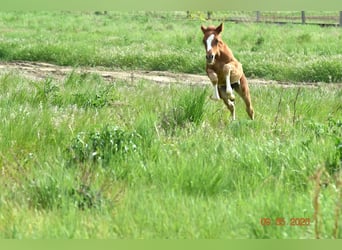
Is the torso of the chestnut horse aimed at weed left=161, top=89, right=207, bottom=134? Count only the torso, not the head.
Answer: no

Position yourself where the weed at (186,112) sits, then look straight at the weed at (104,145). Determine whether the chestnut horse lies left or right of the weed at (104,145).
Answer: left

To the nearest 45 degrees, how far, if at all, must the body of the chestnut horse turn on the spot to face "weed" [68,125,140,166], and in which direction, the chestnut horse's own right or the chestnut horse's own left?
approximately 45° to the chestnut horse's own right

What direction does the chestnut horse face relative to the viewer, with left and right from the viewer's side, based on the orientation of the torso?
facing the viewer and to the left of the viewer
